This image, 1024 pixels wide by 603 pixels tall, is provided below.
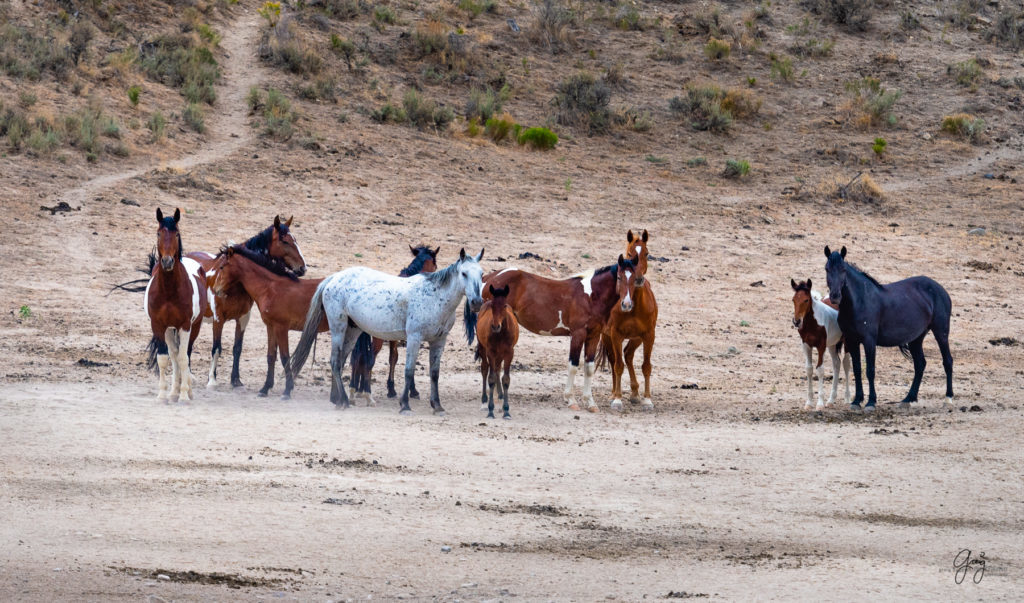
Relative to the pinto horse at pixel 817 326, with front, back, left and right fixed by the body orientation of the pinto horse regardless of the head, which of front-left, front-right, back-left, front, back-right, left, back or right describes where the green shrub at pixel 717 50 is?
back-right

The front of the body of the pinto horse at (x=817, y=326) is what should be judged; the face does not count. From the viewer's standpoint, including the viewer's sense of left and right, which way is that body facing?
facing the viewer and to the left of the viewer

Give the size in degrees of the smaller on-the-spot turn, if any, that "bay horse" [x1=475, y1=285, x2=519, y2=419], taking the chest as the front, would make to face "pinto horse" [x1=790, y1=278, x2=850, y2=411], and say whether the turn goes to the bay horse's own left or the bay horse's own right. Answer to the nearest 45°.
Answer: approximately 90° to the bay horse's own left

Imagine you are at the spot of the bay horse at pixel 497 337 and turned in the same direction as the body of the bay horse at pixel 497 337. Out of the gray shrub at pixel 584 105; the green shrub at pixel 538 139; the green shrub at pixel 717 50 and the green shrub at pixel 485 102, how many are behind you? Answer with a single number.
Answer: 4

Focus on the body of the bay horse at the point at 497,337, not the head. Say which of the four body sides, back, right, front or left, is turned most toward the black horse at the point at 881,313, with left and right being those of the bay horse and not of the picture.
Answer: left

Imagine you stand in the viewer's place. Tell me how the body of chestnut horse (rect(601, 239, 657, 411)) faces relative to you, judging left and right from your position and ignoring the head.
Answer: facing the viewer

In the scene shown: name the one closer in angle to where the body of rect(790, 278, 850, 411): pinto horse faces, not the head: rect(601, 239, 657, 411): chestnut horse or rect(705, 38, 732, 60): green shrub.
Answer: the chestnut horse

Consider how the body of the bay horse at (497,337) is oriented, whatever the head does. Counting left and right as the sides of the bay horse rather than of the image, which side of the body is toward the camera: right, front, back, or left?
front

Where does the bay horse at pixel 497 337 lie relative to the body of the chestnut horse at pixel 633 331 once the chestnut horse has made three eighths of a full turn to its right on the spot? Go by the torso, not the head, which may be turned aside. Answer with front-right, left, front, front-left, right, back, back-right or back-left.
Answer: left

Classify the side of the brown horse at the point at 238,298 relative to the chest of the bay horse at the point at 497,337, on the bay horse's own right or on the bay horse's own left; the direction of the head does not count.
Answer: on the bay horse's own right

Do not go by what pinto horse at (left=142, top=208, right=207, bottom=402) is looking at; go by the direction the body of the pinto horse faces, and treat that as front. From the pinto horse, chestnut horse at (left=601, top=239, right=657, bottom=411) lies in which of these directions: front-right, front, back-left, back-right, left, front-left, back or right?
left

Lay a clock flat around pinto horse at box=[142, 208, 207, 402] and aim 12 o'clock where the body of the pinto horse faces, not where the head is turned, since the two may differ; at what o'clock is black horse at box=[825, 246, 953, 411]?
The black horse is roughly at 9 o'clock from the pinto horse.

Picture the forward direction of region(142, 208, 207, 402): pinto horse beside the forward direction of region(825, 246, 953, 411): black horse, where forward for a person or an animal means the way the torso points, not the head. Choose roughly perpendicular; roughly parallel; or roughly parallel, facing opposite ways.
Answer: roughly perpendicular

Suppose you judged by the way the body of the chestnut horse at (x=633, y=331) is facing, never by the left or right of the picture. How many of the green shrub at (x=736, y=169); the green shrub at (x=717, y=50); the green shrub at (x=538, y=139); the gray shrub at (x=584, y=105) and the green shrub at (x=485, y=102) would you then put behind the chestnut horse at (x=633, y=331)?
5

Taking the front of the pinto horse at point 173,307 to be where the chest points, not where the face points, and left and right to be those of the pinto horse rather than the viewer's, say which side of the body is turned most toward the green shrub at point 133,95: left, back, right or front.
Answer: back
